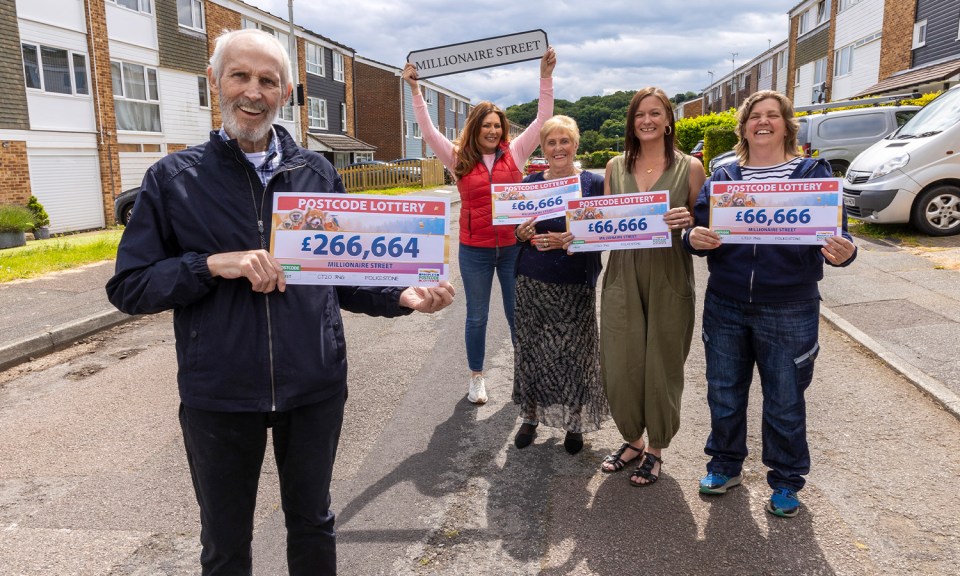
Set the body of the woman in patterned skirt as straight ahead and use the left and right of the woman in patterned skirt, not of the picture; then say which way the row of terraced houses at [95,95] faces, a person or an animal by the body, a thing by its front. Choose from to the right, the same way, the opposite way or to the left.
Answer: to the left

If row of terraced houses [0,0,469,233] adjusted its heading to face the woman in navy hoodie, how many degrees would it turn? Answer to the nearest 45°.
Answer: approximately 45° to its right

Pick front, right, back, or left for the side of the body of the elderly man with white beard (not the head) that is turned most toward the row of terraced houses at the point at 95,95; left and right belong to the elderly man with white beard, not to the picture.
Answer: back

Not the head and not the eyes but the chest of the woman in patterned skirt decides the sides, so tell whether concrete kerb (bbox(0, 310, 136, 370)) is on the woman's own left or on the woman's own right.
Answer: on the woman's own right

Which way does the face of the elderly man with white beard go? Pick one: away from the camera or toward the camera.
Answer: toward the camera

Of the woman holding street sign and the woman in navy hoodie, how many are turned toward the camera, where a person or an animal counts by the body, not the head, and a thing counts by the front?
2

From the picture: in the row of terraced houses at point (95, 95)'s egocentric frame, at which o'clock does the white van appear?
The white van is roughly at 12 o'clock from the row of terraced houses.

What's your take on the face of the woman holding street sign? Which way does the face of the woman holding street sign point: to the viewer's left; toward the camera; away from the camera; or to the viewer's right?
toward the camera

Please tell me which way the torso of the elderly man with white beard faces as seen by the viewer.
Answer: toward the camera

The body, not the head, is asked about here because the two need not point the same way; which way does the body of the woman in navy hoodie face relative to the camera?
toward the camera

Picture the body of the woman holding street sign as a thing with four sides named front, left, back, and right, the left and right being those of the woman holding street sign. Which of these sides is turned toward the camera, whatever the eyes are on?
front

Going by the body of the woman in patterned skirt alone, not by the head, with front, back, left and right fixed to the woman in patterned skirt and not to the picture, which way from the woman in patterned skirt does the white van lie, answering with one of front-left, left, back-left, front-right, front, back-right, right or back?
back-left

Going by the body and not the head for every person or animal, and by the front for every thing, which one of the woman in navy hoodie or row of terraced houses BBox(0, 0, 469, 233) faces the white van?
the row of terraced houses

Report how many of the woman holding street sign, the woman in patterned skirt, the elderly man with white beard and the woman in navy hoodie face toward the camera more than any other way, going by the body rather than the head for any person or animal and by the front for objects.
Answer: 4

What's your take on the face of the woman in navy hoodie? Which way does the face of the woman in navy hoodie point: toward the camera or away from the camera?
toward the camera
